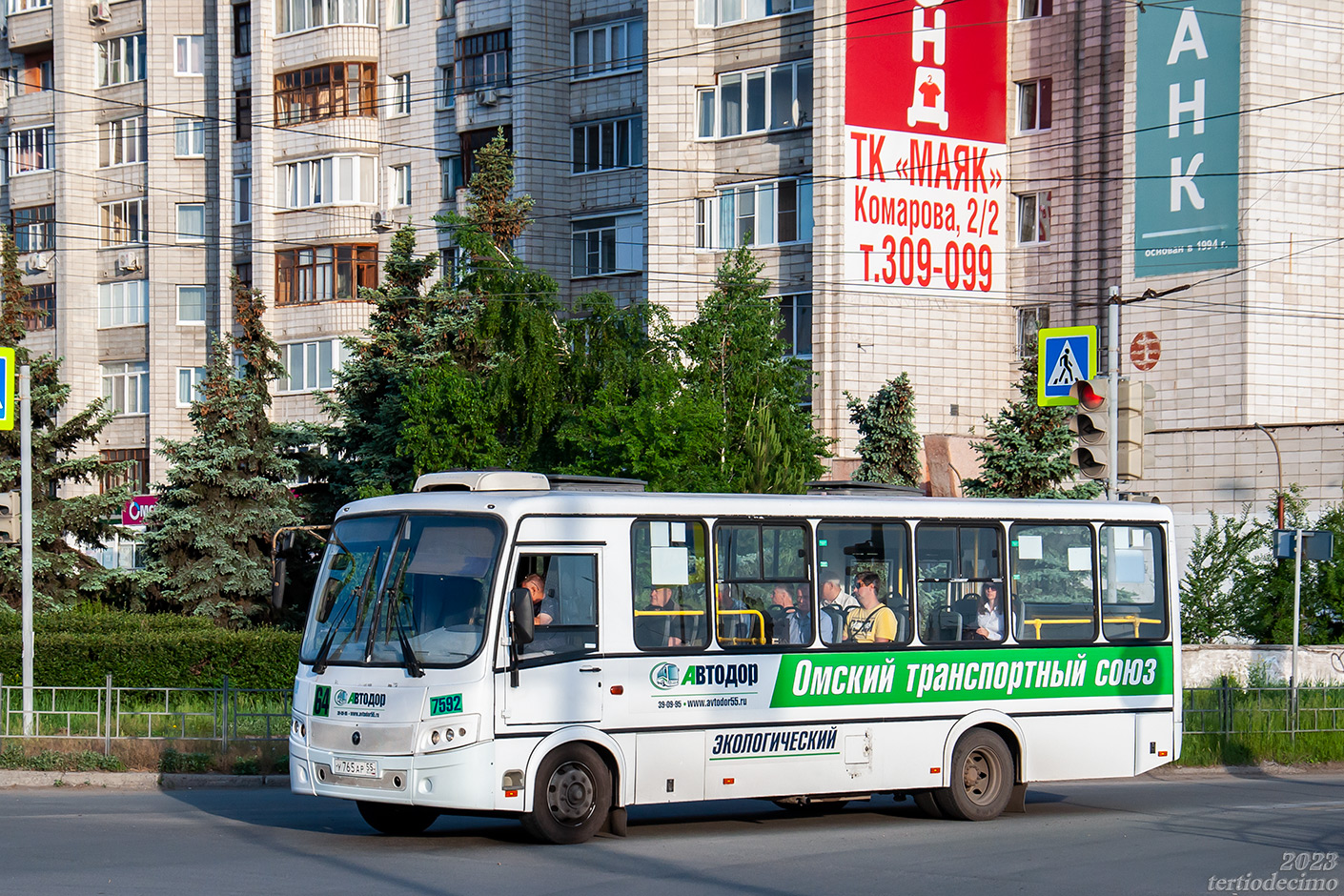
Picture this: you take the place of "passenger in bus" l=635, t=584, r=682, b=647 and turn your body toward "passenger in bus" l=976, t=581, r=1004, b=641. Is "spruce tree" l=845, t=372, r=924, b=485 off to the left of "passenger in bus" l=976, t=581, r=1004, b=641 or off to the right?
left

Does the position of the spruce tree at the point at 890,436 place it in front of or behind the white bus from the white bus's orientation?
behind

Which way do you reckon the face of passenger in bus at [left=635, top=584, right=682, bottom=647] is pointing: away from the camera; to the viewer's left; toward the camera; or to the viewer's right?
to the viewer's left

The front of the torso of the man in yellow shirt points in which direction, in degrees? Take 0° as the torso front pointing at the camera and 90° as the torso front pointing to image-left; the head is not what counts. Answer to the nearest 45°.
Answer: approximately 45°

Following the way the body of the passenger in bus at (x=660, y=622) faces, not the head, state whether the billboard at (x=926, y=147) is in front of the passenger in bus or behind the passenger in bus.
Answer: behind

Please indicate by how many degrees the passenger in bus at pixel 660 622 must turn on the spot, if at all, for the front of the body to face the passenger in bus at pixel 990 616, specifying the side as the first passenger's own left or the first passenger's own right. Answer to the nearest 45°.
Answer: approximately 180°

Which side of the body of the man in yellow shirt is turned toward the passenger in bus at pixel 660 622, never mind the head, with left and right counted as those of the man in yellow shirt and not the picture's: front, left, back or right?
front

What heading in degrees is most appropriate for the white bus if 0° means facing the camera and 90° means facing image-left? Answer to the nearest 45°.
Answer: approximately 45°

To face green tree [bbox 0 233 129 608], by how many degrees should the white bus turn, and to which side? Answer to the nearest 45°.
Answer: approximately 90° to its right

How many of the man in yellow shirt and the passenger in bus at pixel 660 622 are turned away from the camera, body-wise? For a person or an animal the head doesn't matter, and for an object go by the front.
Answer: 0

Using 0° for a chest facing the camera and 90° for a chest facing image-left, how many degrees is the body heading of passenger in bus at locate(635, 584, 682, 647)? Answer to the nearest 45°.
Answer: approximately 45°

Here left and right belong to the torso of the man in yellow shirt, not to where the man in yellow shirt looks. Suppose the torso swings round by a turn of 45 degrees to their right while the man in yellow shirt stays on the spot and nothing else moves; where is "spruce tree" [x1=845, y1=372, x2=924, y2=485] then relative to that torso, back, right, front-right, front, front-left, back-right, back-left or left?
right
